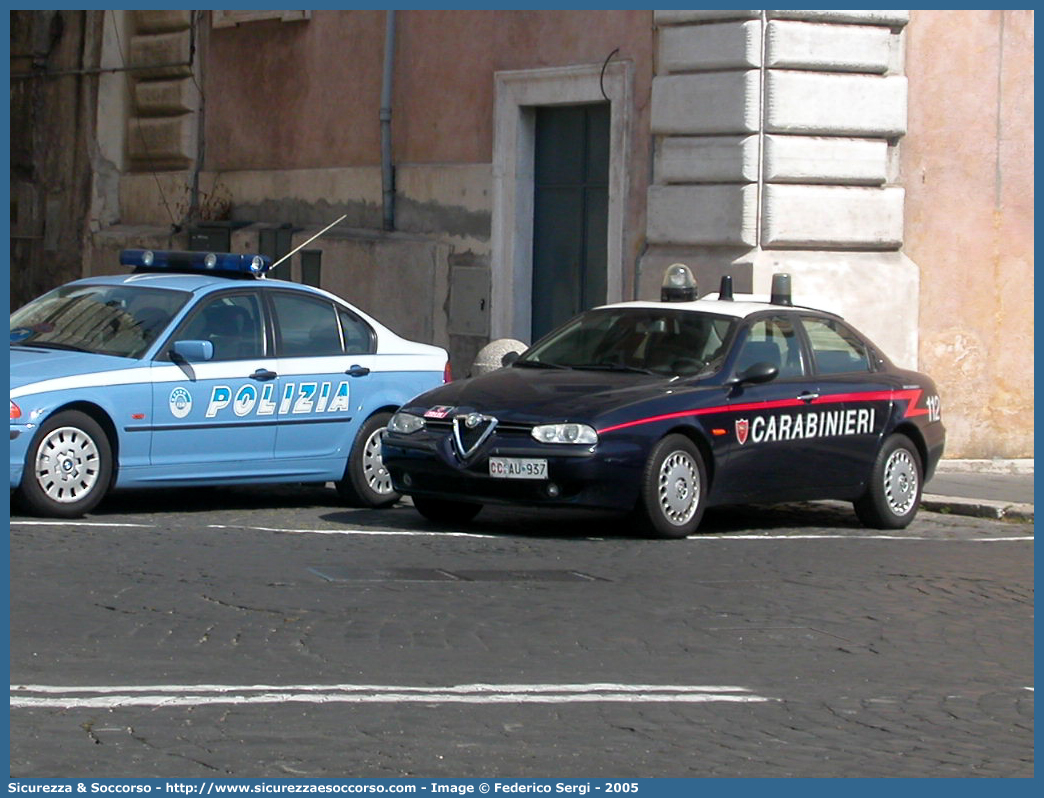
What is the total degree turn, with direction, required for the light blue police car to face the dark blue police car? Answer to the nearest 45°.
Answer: approximately 135° to its left

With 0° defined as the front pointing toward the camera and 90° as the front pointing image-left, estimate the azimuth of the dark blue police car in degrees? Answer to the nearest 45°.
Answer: approximately 45°

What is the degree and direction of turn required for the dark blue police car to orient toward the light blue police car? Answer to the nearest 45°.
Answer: approximately 45° to its right

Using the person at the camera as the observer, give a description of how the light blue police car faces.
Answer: facing the viewer and to the left of the viewer

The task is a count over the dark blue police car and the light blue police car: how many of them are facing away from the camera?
0
